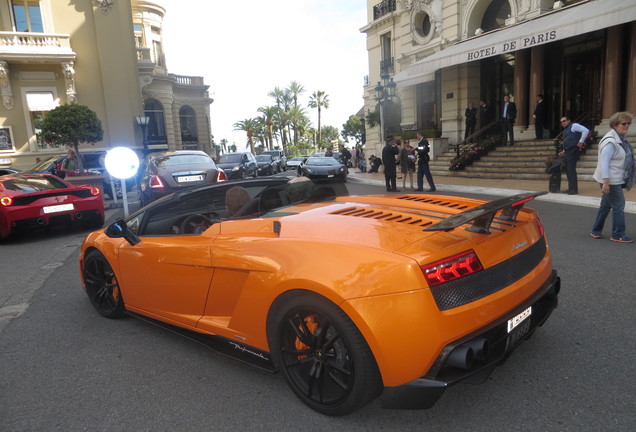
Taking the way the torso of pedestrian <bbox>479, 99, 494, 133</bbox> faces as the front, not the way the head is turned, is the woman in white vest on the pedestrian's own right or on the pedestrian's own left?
on the pedestrian's own left

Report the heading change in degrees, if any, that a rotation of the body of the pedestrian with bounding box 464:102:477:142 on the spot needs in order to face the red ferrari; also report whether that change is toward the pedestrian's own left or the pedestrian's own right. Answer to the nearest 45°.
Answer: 0° — they already face it

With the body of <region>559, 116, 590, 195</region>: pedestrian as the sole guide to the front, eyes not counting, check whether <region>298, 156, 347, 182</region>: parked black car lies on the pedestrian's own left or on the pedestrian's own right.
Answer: on the pedestrian's own right

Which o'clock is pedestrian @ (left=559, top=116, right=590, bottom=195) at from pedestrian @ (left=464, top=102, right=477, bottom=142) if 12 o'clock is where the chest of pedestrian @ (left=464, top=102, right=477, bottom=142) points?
pedestrian @ (left=559, top=116, right=590, bottom=195) is roughly at 12 o'clock from pedestrian @ (left=464, top=102, right=477, bottom=142).

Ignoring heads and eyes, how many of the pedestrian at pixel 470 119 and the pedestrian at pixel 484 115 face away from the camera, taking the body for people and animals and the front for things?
0

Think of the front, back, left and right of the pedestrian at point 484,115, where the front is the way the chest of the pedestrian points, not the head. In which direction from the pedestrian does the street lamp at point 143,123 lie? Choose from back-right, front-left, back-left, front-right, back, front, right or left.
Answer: front-right

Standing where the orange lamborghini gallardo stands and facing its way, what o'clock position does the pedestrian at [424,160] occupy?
The pedestrian is roughly at 2 o'clock from the orange lamborghini gallardo.

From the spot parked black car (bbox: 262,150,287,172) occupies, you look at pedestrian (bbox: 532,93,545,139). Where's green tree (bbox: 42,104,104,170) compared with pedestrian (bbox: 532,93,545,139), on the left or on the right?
right

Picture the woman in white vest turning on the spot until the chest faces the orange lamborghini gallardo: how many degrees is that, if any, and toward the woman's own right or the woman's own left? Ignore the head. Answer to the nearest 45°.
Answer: approximately 45° to the woman's own right

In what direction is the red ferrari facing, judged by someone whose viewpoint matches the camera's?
facing away from the viewer and to the left of the viewer

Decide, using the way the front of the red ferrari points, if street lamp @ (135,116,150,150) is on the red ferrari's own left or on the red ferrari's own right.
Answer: on the red ferrari's own right
